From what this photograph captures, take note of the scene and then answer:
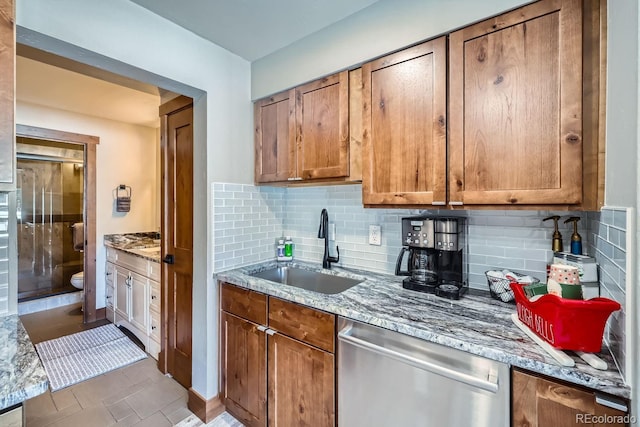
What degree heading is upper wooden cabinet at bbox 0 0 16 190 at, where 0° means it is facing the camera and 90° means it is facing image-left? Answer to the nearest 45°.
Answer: approximately 270°

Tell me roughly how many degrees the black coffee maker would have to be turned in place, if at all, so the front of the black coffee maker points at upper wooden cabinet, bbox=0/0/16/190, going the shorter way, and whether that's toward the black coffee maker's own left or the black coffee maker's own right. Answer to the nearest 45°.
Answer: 0° — it already faces it

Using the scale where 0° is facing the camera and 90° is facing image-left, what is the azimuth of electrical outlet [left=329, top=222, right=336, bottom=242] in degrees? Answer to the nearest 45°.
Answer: approximately 45°

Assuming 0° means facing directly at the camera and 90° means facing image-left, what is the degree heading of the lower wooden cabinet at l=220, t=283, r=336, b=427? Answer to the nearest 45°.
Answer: approximately 45°

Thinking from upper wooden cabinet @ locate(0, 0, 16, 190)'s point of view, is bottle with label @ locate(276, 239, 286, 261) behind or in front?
in front

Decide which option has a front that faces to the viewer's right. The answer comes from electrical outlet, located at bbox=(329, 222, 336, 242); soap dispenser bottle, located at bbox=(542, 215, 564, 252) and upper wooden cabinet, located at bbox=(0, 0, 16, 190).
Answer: the upper wooden cabinet
